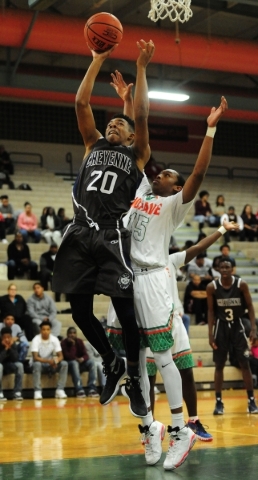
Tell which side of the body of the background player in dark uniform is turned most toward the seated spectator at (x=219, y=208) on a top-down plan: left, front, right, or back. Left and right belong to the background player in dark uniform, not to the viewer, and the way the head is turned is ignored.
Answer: back

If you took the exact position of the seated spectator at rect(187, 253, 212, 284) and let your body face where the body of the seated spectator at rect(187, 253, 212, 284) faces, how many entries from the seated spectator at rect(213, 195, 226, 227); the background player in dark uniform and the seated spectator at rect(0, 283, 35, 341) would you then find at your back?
1

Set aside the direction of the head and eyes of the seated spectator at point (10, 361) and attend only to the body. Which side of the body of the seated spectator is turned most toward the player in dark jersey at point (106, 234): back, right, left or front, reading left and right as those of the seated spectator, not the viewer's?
front

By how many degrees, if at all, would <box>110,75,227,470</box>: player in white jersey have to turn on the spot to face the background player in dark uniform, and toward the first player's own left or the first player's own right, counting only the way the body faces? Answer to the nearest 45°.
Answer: approximately 135° to the first player's own right

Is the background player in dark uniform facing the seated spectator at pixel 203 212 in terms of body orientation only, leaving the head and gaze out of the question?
no

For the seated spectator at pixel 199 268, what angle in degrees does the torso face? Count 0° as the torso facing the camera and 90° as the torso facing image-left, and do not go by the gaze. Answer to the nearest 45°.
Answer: approximately 0°

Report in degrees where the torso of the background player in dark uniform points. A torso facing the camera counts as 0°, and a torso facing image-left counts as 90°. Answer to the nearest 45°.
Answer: approximately 0°

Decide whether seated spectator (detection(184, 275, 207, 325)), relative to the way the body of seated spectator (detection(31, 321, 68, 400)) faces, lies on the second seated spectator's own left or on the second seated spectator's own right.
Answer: on the second seated spectator's own left

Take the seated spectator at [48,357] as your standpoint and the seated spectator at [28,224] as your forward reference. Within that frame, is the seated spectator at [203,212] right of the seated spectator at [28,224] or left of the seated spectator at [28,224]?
right

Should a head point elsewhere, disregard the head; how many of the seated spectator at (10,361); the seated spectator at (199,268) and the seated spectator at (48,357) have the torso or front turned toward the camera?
3

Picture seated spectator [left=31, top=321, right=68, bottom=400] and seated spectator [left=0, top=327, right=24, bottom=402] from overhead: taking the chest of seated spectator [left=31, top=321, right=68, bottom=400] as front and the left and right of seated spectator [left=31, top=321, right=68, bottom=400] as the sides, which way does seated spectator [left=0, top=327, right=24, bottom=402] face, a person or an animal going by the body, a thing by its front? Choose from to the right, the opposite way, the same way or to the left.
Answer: the same way
